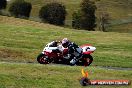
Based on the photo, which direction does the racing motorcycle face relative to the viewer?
to the viewer's left
